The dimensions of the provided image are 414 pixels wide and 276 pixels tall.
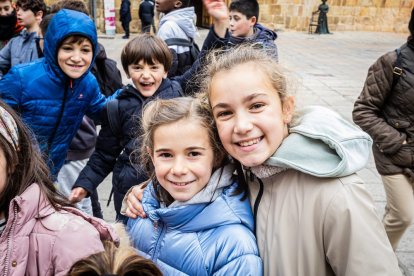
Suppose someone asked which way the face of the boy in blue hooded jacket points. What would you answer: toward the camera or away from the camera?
toward the camera

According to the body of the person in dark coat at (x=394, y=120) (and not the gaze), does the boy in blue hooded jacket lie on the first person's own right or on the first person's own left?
on the first person's own right

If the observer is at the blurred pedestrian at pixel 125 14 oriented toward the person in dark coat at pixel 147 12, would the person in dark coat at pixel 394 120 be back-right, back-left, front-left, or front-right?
front-right

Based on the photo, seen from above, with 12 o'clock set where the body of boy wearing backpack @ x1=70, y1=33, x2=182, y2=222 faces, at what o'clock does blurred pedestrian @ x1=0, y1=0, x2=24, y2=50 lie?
The blurred pedestrian is roughly at 5 o'clock from the boy wearing backpack.

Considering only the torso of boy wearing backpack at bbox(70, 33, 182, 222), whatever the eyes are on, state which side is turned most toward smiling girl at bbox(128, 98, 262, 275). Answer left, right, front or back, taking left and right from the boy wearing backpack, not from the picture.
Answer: front

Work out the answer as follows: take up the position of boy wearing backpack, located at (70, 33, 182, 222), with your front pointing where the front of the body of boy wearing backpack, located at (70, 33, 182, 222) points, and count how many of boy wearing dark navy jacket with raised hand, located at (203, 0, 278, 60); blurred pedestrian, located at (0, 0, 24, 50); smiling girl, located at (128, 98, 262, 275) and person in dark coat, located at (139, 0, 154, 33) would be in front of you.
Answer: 1

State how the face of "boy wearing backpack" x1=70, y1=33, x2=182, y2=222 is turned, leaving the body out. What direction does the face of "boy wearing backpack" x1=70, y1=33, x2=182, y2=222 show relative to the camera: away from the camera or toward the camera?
toward the camera

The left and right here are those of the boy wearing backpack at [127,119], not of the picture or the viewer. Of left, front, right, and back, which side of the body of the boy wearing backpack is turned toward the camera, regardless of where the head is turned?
front
